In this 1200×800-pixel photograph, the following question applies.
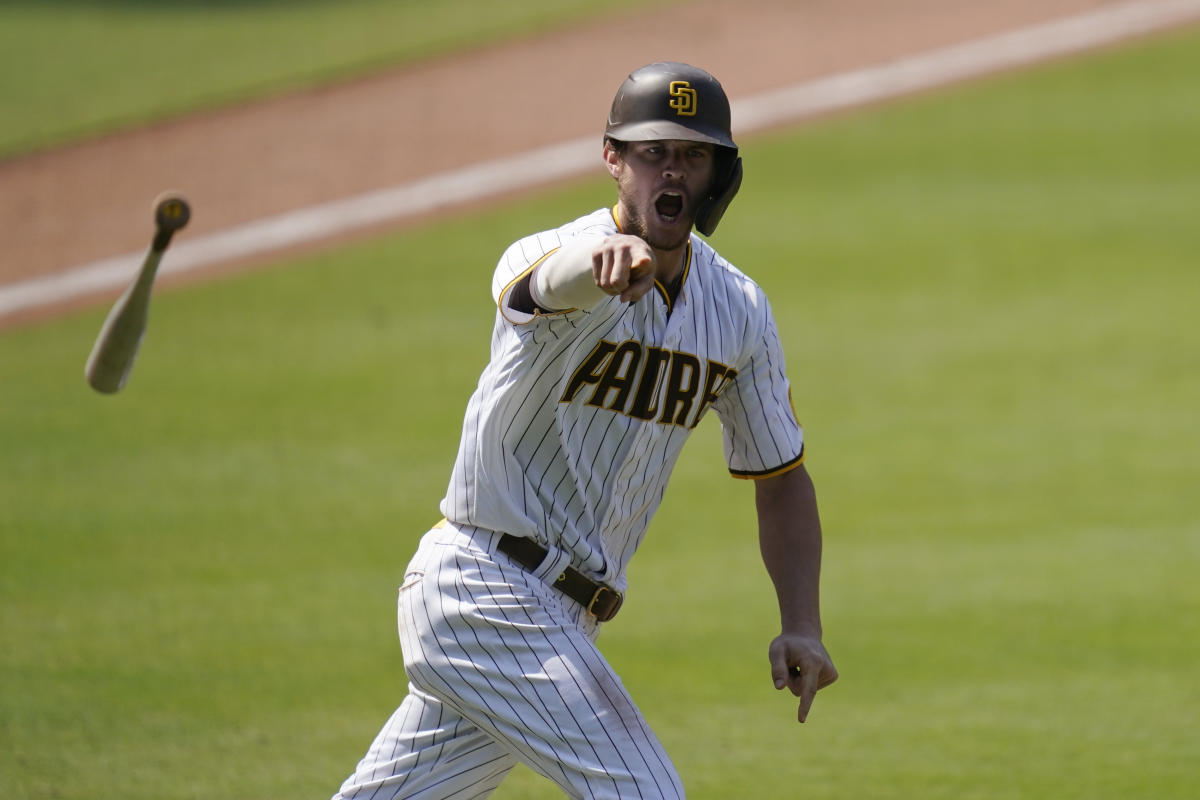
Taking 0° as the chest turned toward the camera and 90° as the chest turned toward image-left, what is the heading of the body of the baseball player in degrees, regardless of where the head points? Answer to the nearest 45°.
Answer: approximately 315°
